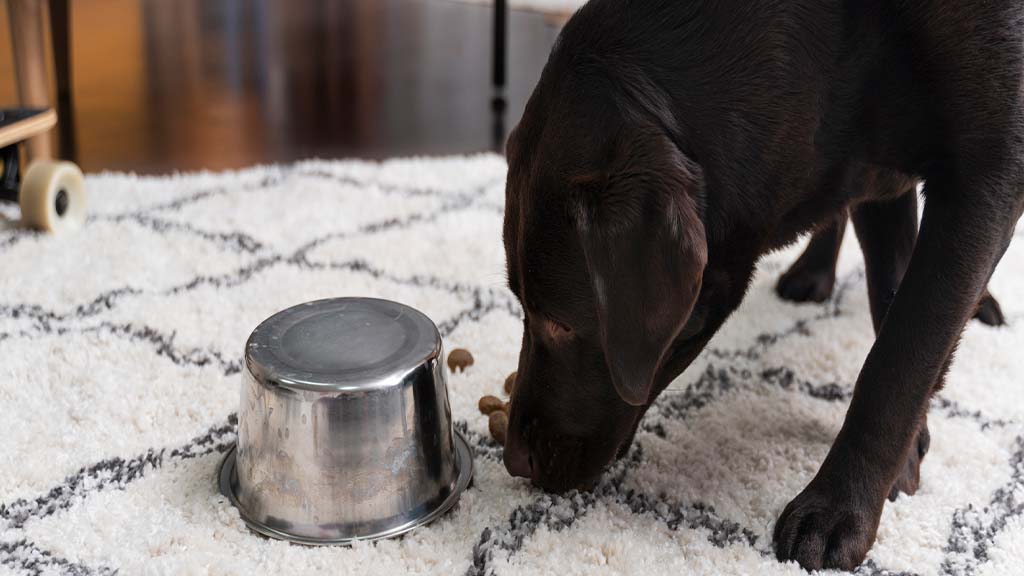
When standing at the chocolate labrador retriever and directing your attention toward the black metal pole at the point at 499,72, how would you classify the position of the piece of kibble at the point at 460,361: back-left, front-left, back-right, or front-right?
front-left

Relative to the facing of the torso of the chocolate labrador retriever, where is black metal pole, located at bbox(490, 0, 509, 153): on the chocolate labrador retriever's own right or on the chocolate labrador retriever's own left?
on the chocolate labrador retriever's own right

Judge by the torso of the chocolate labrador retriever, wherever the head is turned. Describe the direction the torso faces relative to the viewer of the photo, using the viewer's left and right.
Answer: facing the viewer and to the left of the viewer

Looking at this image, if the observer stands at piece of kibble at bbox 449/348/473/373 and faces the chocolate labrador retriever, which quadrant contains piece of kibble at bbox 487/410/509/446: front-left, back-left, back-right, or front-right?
front-right

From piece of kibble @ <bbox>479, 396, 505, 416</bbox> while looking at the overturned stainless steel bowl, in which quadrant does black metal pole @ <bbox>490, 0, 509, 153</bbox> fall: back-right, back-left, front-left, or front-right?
back-right

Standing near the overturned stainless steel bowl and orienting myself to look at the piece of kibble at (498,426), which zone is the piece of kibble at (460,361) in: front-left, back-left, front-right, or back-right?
front-left
